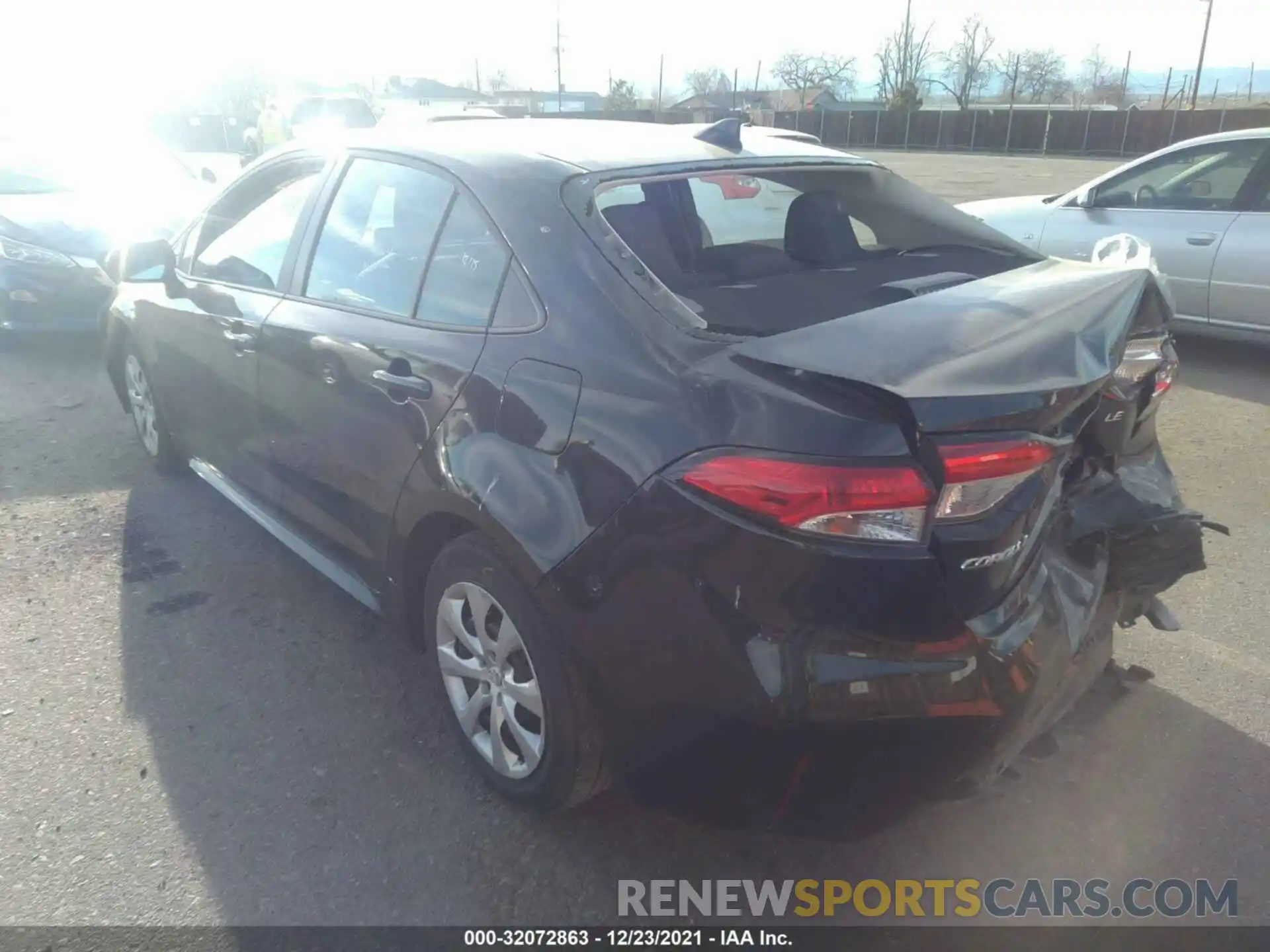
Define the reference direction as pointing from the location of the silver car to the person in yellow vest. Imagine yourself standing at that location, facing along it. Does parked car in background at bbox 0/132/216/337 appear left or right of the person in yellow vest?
left

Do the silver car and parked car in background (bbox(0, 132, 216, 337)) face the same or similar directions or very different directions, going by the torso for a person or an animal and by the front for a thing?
very different directions

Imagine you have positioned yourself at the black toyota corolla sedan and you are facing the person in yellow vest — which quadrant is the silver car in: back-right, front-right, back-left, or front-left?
front-right

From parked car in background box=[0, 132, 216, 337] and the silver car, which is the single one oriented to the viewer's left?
the silver car

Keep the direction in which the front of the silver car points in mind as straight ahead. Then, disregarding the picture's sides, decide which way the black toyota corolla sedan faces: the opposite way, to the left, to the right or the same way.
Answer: the same way

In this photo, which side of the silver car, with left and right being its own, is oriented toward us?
left

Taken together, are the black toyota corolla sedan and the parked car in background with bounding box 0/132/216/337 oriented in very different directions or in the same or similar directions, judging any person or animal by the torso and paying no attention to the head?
very different directions

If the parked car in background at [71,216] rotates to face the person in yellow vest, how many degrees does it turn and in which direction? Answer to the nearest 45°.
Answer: approximately 135° to its left

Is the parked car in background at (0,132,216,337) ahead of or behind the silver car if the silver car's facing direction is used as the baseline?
ahead

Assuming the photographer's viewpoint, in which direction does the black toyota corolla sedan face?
facing away from the viewer and to the left of the viewer

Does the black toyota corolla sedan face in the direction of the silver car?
no

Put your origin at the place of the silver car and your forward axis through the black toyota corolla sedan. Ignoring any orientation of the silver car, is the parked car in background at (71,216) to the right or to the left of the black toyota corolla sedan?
right

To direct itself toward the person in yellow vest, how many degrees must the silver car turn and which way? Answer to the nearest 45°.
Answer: approximately 45° to its right

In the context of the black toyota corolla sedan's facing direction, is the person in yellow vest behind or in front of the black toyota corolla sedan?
in front

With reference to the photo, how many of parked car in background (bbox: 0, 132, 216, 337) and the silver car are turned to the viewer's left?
1
